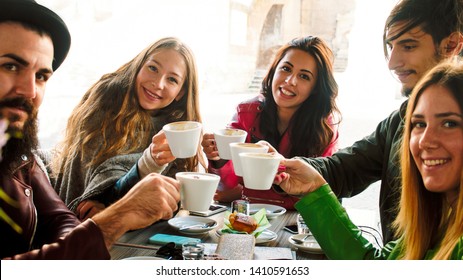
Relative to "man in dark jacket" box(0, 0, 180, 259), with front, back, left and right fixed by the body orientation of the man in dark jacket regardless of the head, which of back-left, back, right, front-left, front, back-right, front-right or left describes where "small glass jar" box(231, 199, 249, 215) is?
front-left

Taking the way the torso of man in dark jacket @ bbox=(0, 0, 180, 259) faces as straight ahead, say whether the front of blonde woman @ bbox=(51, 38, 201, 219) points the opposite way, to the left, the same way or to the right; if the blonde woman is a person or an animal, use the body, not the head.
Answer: the same way

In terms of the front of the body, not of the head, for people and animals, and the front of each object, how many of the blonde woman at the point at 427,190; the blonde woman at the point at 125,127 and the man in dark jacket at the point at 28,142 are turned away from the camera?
0

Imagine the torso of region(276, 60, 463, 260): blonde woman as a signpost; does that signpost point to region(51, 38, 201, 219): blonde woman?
no

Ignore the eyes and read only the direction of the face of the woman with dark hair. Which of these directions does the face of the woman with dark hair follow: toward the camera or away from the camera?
toward the camera

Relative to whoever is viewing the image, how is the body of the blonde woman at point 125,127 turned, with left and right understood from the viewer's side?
facing the viewer and to the right of the viewer

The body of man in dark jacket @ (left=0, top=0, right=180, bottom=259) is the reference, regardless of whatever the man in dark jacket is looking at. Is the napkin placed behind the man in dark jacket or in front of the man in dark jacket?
in front

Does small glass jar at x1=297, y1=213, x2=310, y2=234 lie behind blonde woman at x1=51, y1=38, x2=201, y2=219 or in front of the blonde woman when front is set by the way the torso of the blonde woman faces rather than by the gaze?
in front

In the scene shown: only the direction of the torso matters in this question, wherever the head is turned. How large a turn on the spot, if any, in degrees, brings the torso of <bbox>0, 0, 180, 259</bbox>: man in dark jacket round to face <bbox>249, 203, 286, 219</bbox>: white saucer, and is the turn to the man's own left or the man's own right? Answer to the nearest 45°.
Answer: approximately 45° to the man's own left

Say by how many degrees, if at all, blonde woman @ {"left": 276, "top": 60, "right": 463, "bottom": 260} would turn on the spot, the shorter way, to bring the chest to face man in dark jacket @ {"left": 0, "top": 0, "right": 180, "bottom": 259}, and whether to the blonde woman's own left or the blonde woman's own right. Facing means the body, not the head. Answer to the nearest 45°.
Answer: approximately 45° to the blonde woman's own right

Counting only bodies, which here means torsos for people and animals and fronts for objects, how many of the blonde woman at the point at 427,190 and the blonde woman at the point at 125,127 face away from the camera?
0

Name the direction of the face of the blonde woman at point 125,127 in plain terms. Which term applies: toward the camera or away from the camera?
toward the camera

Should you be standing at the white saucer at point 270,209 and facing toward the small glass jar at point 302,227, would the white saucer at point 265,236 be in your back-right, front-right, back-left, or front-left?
front-right

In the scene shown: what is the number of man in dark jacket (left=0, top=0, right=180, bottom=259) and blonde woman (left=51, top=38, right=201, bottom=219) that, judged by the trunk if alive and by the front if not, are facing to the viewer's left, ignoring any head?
0

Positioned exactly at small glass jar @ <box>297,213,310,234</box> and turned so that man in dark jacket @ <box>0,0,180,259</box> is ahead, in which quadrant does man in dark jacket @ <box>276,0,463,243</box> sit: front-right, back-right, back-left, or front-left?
back-right
